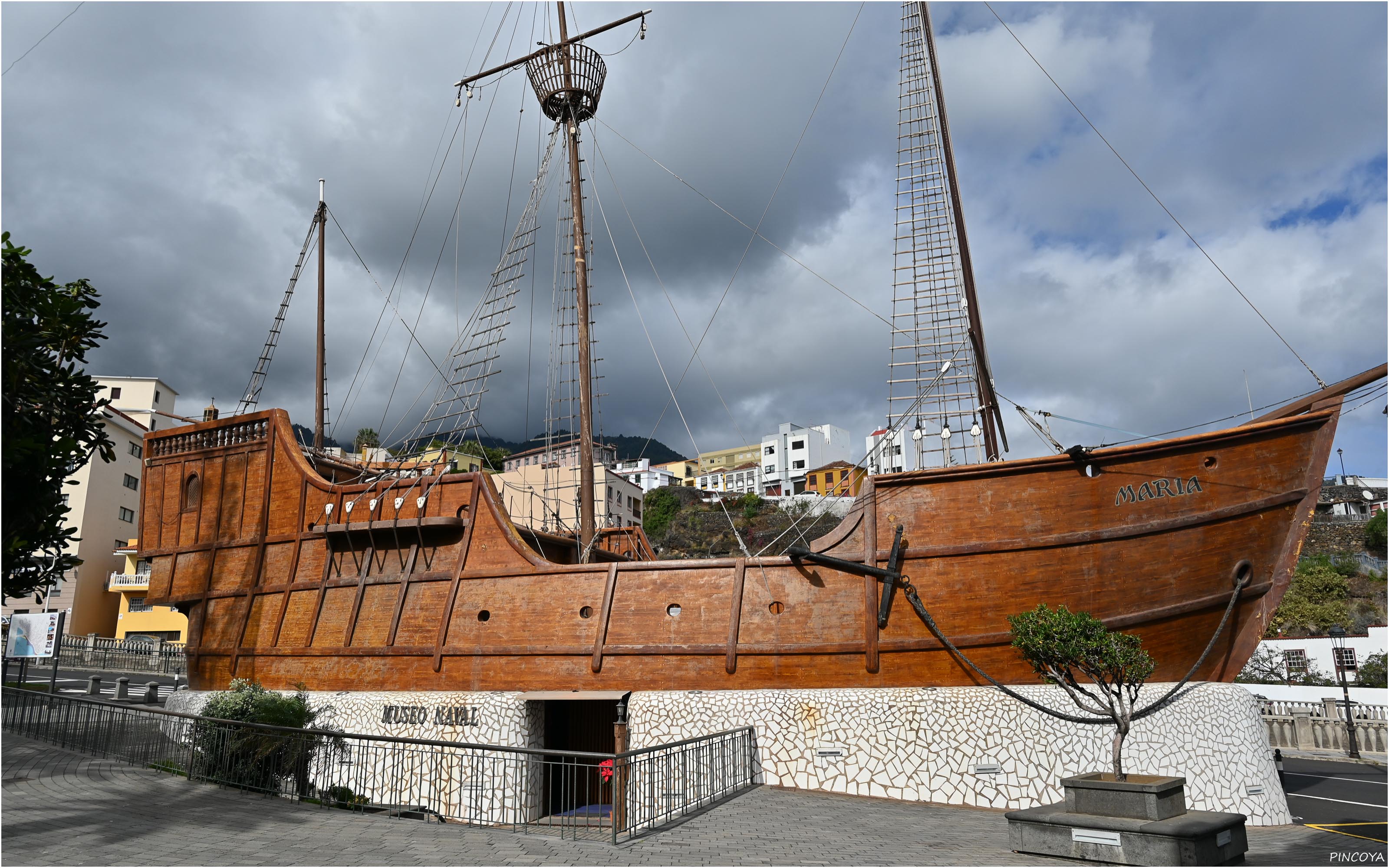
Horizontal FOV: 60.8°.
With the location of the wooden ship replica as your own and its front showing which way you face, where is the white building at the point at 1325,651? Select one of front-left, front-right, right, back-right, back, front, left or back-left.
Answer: front-left

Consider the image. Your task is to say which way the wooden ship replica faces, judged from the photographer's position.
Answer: facing to the right of the viewer

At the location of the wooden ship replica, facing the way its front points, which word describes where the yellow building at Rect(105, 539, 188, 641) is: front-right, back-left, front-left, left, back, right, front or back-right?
back-left

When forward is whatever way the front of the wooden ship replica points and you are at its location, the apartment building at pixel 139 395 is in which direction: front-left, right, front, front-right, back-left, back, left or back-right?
back-left

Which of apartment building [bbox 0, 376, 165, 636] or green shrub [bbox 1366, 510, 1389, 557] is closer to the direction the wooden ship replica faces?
the green shrub

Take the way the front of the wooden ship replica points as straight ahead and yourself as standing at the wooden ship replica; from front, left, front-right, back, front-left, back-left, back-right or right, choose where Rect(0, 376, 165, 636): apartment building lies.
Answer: back-left

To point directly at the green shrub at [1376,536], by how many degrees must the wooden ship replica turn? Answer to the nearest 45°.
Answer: approximately 45° to its left

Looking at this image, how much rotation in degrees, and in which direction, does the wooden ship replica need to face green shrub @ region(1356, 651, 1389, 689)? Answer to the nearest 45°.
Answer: approximately 45° to its left

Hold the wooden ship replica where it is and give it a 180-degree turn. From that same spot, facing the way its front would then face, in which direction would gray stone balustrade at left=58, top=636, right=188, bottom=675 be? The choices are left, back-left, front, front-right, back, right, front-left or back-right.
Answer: front-right

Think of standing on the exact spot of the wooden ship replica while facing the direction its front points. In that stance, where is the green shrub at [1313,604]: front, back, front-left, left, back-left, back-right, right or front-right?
front-left
